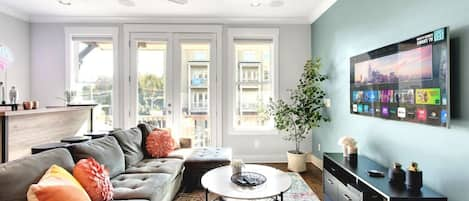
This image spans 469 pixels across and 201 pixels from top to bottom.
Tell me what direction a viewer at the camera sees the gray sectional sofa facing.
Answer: facing the viewer and to the right of the viewer

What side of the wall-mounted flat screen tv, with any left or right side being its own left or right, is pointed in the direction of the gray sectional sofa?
front

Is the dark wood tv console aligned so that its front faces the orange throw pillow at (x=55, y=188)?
yes

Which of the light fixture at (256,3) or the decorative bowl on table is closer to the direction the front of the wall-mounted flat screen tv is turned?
the decorative bowl on table

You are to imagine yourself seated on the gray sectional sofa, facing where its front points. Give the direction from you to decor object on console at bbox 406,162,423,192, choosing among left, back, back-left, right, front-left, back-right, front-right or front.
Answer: front

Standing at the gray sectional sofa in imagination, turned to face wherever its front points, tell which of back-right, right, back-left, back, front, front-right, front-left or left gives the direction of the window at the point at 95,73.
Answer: back-left

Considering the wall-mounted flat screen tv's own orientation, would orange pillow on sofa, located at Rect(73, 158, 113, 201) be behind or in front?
in front

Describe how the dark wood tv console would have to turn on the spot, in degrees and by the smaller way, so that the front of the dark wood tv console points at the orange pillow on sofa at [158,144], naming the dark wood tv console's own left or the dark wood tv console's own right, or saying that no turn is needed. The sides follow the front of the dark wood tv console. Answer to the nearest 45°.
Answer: approximately 45° to the dark wood tv console's own right

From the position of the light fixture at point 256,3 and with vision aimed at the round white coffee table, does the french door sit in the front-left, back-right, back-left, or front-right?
back-right

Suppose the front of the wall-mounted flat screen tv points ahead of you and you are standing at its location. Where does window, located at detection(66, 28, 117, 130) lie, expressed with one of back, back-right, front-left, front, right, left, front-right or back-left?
front-right

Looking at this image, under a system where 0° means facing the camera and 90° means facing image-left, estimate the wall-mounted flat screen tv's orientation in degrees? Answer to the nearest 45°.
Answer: approximately 45°

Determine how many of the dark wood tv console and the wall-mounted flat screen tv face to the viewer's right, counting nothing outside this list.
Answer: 0

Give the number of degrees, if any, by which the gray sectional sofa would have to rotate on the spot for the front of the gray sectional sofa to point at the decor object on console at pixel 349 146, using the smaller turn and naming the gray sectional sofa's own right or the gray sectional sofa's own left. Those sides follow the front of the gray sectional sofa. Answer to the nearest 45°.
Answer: approximately 45° to the gray sectional sofa's own left

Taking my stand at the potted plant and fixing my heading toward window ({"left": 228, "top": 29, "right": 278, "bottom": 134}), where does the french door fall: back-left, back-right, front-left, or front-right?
front-left

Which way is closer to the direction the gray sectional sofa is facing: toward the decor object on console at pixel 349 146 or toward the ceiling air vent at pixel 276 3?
the decor object on console

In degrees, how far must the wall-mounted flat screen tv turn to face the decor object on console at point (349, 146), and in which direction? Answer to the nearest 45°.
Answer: approximately 90° to its right

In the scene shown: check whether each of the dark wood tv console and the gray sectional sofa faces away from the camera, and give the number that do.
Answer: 0
